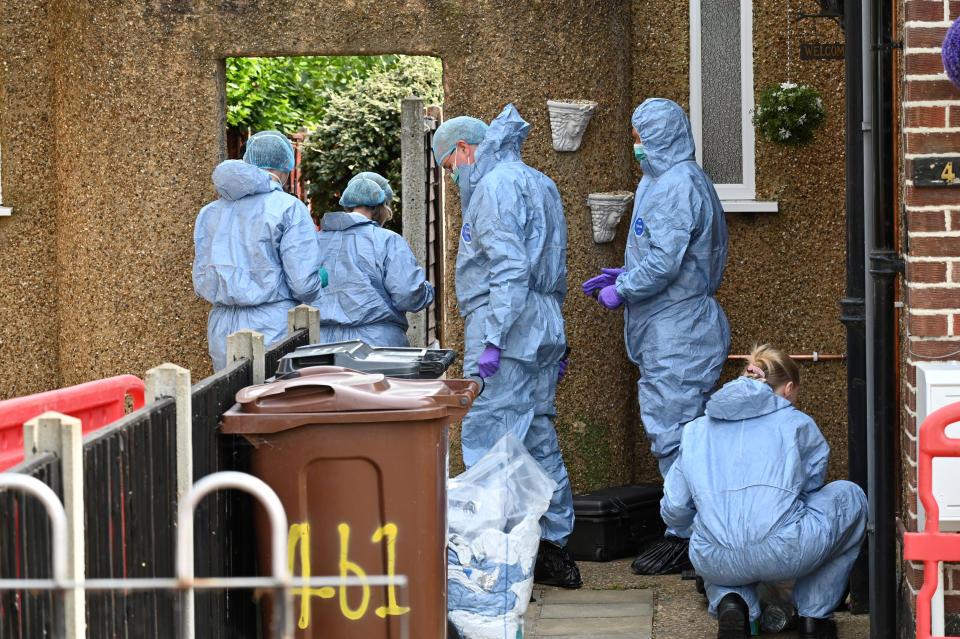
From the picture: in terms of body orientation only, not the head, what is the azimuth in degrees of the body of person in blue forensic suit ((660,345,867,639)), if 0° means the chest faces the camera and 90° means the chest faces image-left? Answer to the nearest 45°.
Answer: approximately 180°

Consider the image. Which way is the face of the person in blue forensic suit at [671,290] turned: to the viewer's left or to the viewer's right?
to the viewer's left

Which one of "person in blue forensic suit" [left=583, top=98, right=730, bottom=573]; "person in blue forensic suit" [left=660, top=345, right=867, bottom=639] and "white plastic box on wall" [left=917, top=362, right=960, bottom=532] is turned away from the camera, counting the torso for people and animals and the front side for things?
"person in blue forensic suit" [left=660, top=345, right=867, bottom=639]

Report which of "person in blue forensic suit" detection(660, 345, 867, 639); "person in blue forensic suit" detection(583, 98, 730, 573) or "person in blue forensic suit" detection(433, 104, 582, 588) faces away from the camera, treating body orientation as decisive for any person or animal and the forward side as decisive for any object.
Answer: "person in blue forensic suit" detection(660, 345, 867, 639)

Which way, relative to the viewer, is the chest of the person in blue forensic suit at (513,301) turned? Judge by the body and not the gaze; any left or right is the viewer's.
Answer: facing to the left of the viewer

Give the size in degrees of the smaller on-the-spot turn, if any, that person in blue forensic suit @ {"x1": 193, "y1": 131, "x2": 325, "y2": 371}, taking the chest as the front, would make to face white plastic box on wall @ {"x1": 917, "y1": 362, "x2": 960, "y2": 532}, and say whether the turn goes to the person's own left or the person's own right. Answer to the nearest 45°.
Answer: approximately 90° to the person's own right

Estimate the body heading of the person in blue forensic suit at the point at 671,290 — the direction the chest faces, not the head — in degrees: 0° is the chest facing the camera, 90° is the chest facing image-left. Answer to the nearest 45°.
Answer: approximately 90°

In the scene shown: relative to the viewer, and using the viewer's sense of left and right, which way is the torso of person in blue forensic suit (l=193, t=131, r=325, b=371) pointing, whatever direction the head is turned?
facing away from the viewer and to the right of the viewer

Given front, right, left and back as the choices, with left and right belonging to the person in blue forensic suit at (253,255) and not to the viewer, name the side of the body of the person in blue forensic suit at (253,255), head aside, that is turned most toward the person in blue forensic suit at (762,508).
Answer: right

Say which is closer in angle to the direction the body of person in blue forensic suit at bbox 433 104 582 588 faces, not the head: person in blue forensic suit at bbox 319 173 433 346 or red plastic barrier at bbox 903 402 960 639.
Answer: the person in blue forensic suit

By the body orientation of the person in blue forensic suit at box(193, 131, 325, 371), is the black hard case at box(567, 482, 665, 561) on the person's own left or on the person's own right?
on the person's own right
